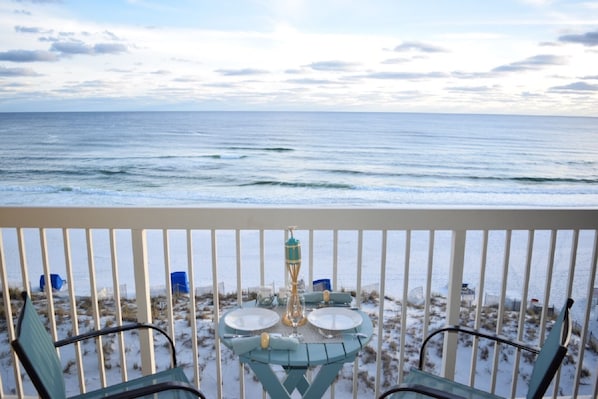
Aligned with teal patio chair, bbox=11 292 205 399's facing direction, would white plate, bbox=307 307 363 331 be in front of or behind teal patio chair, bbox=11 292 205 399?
in front

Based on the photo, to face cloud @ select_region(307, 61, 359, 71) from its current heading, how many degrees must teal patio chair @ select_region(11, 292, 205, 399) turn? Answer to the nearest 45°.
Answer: approximately 45° to its left

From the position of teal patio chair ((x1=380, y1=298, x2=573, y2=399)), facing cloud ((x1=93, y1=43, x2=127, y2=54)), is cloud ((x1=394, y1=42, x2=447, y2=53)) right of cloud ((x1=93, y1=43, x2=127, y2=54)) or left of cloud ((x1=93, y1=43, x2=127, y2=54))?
right

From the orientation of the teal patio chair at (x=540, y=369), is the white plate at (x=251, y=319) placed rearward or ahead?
ahead

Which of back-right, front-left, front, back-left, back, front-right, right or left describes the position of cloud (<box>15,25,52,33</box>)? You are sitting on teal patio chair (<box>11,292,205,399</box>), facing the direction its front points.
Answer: left

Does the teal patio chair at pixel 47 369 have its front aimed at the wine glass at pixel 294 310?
yes

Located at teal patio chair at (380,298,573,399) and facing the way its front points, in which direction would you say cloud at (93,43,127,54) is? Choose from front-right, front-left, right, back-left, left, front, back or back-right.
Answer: front-right

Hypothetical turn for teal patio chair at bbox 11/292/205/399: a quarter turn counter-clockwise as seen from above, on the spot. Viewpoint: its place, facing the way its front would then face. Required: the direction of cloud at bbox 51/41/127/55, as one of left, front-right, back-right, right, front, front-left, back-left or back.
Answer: front

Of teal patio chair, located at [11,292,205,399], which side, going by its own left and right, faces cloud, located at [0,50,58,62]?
left

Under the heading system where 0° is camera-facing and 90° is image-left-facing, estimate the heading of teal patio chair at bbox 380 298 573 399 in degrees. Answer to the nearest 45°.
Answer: approximately 90°

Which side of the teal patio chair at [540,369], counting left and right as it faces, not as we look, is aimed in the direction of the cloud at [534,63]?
right

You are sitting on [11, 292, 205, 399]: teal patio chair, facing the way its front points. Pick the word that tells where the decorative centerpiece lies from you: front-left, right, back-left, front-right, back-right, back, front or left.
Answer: front

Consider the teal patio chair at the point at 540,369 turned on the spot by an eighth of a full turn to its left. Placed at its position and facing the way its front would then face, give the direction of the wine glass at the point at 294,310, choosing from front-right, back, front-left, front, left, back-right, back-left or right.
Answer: front-right

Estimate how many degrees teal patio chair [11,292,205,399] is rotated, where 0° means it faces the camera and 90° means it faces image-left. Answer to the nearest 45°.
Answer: approximately 270°
